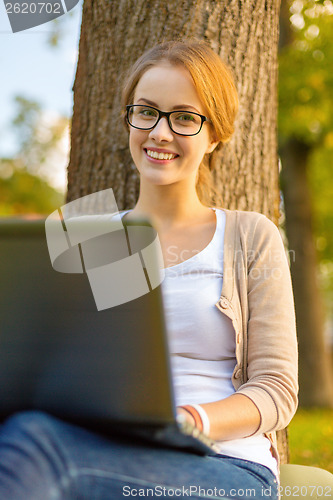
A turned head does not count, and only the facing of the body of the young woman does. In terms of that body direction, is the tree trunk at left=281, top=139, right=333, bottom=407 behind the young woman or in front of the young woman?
behind

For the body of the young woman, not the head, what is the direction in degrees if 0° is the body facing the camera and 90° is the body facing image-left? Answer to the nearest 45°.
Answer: approximately 45°

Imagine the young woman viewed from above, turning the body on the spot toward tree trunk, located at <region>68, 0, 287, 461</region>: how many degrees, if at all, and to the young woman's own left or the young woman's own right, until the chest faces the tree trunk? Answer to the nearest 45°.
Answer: approximately 135° to the young woman's own right
